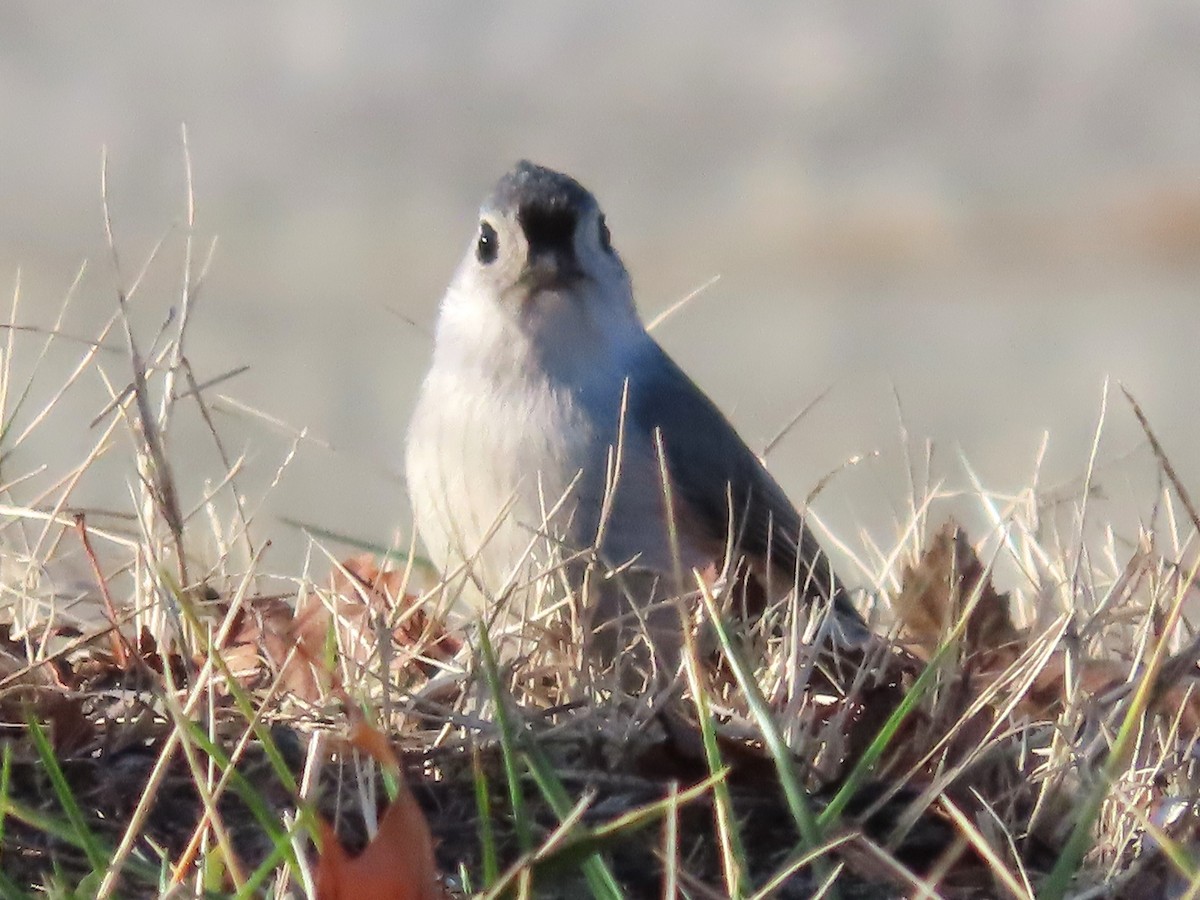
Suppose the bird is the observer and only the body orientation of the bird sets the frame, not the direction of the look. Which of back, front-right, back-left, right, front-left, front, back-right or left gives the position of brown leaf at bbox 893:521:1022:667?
left

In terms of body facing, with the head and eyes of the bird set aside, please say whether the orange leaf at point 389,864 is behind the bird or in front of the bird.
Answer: in front

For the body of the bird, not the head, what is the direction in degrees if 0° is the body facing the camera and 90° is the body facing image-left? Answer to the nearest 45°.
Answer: approximately 45°

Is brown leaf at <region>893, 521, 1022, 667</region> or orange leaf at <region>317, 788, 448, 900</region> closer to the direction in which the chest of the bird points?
the orange leaf

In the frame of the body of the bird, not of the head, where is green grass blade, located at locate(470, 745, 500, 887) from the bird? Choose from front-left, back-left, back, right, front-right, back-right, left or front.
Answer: front-left
